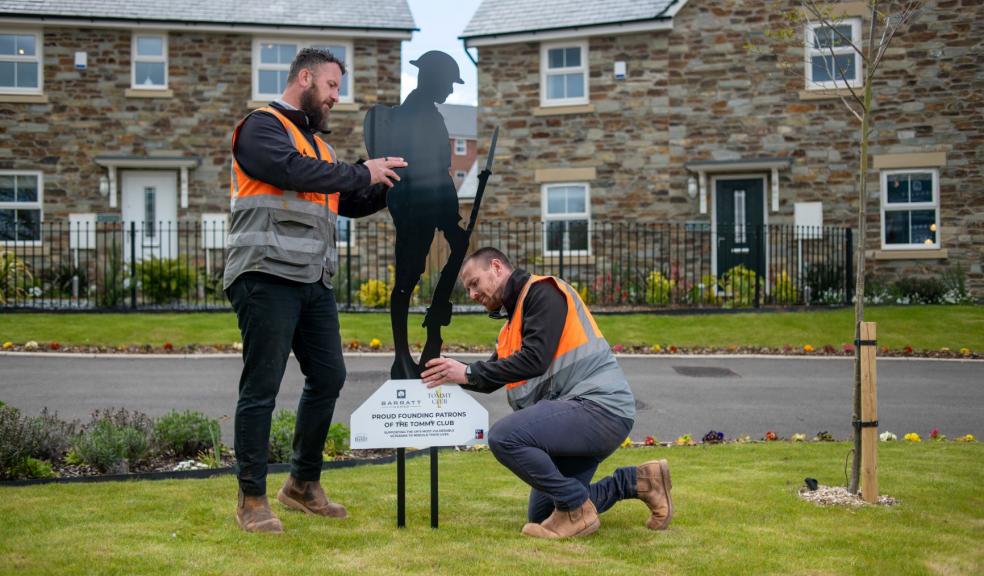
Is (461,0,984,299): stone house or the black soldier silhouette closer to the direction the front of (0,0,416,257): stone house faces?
the black soldier silhouette

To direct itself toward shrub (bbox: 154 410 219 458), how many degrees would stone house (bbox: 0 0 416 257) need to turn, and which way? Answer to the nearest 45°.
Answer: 0° — it already faces it

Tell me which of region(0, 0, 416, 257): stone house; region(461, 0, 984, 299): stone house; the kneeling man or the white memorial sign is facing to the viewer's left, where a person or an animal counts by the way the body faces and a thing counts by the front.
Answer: the kneeling man

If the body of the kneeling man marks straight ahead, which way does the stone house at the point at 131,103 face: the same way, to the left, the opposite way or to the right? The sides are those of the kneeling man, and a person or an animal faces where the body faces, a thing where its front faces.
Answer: to the left

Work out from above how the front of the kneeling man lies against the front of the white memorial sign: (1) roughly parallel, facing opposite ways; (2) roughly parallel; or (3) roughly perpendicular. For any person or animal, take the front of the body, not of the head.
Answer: roughly perpendicular

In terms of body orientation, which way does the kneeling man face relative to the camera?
to the viewer's left

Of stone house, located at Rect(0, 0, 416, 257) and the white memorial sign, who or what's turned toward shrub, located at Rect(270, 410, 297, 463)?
the stone house

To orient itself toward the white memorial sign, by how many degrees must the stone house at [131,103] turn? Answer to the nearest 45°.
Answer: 0° — it already faces it

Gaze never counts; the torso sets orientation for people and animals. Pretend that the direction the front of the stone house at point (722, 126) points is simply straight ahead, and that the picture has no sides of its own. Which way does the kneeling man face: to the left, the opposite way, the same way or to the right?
to the right

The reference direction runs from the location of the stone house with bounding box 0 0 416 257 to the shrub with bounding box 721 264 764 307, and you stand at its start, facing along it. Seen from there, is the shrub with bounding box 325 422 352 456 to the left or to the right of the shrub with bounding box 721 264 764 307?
right
